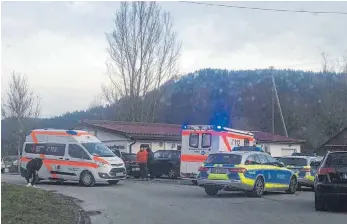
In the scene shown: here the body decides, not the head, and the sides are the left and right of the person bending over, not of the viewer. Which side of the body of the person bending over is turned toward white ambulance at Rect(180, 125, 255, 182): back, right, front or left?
front

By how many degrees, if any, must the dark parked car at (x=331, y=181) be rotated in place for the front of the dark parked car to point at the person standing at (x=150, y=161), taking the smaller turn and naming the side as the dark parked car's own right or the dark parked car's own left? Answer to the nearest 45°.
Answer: approximately 45° to the dark parked car's own left

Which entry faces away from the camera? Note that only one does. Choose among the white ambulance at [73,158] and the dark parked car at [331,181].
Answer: the dark parked car

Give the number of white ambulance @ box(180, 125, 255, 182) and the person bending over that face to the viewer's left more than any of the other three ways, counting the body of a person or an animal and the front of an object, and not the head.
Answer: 0

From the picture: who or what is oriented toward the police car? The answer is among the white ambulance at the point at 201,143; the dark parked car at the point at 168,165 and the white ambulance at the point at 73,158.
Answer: the white ambulance at the point at 73,158

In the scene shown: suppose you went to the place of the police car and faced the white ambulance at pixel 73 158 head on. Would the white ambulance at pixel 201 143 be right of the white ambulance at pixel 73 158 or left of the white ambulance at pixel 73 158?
right

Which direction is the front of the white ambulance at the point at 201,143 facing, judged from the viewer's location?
facing away from the viewer and to the right of the viewer

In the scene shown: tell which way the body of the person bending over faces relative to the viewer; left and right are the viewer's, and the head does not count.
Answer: facing to the right of the viewer

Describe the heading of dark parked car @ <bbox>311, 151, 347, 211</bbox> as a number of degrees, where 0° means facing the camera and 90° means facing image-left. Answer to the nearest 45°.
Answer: approximately 180°

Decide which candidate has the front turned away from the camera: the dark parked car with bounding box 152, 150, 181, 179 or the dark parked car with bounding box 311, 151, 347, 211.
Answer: the dark parked car with bounding box 311, 151, 347, 211
